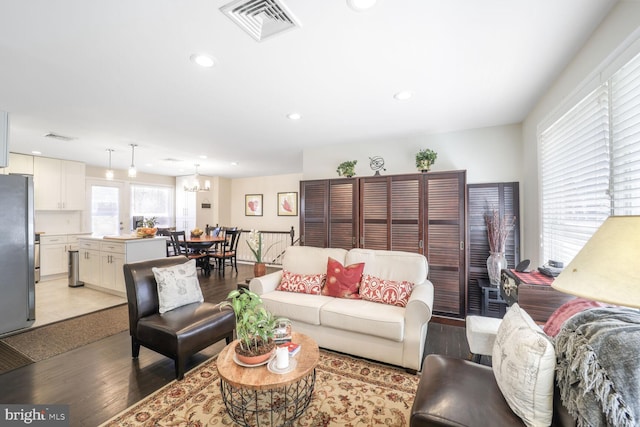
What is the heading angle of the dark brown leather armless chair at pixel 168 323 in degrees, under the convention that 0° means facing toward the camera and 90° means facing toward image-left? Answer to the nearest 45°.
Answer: approximately 315°

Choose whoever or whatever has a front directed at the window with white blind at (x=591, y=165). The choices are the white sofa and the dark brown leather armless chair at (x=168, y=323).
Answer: the dark brown leather armless chair

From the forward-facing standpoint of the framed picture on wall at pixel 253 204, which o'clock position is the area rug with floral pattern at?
The area rug with floral pattern is roughly at 12 o'clock from the framed picture on wall.

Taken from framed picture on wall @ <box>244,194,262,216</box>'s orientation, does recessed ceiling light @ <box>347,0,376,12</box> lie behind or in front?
in front

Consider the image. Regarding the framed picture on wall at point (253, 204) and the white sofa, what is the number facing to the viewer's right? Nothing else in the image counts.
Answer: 0

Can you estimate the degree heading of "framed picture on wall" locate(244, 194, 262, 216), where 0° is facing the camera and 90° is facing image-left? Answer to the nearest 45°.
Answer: approximately 0°

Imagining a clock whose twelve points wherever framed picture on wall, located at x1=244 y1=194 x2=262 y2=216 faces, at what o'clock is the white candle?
The white candle is roughly at 12 o'clock from the framed picture on wall.

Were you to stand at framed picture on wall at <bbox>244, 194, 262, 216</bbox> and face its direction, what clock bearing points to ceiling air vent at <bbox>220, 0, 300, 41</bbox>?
The ceiling air vent is roughly at 12 o'clock from the framed picture on wall.

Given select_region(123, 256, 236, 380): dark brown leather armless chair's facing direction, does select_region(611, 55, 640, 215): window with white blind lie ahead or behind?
ahead

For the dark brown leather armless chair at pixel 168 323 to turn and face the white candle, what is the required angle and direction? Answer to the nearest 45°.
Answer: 0° — it already faces it

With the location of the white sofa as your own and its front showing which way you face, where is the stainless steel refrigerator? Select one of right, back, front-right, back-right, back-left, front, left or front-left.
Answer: front-right

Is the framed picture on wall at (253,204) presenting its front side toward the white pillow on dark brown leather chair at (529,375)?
yes

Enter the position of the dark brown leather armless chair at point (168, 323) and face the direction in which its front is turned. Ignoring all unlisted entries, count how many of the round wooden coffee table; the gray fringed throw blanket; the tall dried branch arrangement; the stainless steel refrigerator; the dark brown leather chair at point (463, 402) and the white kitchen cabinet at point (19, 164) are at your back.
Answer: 2

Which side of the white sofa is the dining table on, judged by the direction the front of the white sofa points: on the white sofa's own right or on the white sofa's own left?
on the white sofa's own right

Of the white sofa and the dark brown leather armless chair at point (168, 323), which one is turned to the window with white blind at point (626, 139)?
the dark brown leather armless chair
